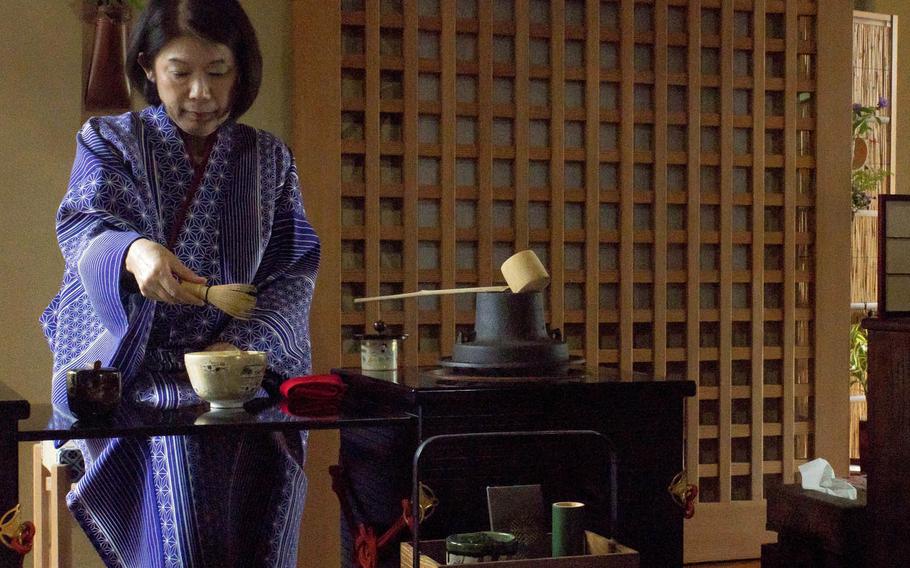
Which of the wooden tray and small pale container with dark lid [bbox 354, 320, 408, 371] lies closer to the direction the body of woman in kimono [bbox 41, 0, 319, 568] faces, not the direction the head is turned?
the wooden tray

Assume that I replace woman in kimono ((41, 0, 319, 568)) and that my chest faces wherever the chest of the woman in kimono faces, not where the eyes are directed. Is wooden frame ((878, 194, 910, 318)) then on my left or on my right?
on my left

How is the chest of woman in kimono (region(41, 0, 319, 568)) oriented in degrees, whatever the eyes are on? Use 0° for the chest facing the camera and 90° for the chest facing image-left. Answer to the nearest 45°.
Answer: approximately 0°

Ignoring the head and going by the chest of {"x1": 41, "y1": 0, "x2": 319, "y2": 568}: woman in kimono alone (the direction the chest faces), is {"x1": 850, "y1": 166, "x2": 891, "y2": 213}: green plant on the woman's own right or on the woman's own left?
on the woman's own left

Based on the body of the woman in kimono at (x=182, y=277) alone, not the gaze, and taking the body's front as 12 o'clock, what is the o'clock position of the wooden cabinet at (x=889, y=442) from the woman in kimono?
The wooden cabinet is roughly at 9 o'clock from the woman in kimono.

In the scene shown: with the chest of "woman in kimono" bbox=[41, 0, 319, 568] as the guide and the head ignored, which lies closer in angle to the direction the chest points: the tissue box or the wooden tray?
the wooden tray

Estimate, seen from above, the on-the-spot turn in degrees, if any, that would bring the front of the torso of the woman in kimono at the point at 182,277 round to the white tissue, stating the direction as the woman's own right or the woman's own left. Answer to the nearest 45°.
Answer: approximately 90° to the woman's own left

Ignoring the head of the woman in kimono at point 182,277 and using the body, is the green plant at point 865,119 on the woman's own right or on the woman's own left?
on the woman's own left

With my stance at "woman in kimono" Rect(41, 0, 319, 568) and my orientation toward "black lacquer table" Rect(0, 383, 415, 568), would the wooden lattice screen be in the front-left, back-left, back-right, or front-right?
back-left
